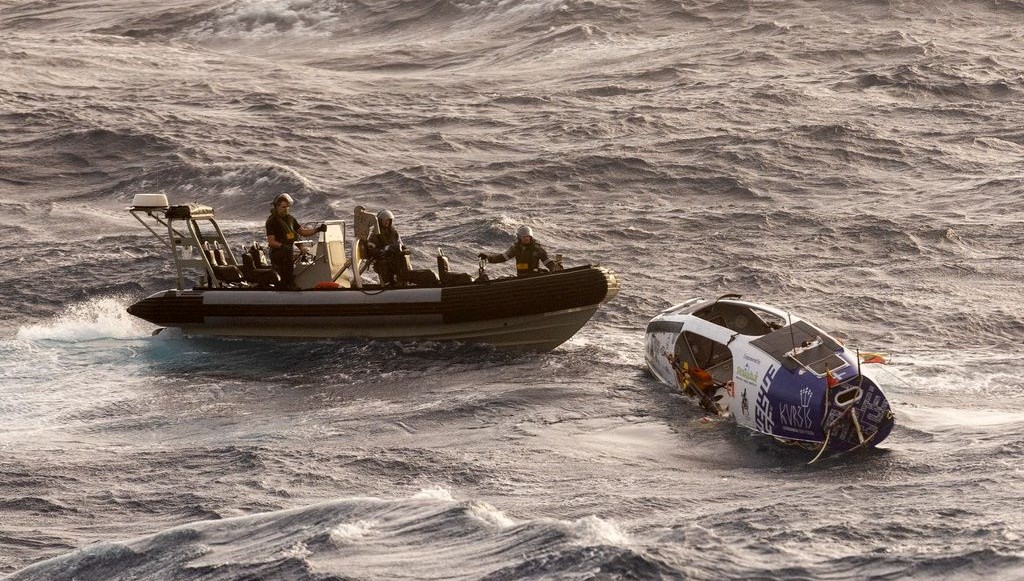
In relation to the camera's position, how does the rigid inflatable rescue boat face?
facing to the right of the viewer

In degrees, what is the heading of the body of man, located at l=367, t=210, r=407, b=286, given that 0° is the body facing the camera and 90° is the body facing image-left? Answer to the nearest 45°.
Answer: approximately 315°

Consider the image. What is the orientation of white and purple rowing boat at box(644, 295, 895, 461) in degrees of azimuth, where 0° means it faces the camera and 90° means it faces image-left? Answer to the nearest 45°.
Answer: approximately 135°

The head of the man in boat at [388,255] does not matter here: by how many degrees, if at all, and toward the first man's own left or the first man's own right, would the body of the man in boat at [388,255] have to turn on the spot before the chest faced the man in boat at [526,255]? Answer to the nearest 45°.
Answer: approximately 45° to the first man's own left

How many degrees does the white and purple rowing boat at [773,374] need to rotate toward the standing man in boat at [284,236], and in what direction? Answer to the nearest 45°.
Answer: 0° — it already faces them

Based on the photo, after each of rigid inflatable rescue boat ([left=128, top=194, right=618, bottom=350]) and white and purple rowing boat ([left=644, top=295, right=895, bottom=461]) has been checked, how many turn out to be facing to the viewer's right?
1
